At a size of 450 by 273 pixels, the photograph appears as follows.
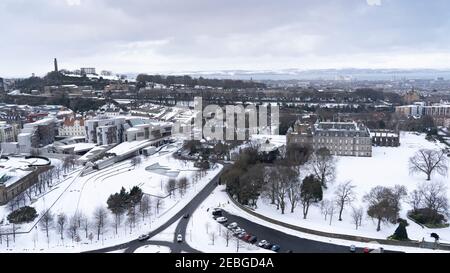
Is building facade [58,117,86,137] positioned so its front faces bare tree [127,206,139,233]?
yes

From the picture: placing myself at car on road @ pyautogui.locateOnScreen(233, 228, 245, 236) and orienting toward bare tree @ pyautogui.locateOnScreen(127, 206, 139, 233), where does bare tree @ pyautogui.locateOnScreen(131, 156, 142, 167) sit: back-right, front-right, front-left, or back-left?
front-right

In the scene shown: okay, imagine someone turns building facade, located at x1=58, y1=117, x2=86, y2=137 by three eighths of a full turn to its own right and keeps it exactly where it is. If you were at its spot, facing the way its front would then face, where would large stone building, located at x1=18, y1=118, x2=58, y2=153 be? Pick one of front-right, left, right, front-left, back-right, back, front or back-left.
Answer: left

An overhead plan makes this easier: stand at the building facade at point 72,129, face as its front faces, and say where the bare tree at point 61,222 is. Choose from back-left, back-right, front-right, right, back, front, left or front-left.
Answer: front

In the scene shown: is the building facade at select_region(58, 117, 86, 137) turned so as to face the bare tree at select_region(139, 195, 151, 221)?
yes

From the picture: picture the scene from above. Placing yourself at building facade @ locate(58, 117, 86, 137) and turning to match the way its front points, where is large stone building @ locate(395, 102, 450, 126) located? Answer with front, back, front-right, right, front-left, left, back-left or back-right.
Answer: left

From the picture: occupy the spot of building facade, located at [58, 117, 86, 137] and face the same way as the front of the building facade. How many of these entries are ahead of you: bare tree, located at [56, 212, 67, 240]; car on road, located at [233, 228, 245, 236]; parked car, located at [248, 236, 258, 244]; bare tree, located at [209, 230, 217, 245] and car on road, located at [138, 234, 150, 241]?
5

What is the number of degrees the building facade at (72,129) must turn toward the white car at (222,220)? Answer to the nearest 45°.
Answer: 0° — it already faces it

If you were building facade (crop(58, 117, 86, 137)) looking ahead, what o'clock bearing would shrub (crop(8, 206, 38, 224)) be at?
The shrub is roughly at 12 o'clock from the building facade.

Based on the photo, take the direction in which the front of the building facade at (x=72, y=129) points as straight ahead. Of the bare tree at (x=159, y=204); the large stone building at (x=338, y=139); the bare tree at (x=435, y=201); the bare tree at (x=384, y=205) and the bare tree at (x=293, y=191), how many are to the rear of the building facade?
0

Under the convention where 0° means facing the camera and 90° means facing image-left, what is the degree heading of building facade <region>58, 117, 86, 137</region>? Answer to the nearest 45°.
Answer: approximately 0°

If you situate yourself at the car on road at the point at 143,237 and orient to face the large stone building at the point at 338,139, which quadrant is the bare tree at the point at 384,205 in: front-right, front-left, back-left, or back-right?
front-right

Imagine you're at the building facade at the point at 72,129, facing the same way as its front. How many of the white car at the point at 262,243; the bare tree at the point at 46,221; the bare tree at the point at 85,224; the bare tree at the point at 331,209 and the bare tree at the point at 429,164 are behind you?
0

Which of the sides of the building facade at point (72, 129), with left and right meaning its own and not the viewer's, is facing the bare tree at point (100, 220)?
front

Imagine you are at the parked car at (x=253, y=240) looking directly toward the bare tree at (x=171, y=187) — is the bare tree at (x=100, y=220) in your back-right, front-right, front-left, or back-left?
front-left

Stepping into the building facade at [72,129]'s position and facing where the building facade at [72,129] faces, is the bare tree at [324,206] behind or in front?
in front

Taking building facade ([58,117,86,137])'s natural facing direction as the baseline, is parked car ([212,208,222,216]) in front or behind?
in front

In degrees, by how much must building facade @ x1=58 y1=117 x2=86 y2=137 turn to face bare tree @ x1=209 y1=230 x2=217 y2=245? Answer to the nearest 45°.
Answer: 0° — it already faces it

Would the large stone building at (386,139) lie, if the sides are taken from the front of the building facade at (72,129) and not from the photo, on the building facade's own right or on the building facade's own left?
on the building facade's own left
